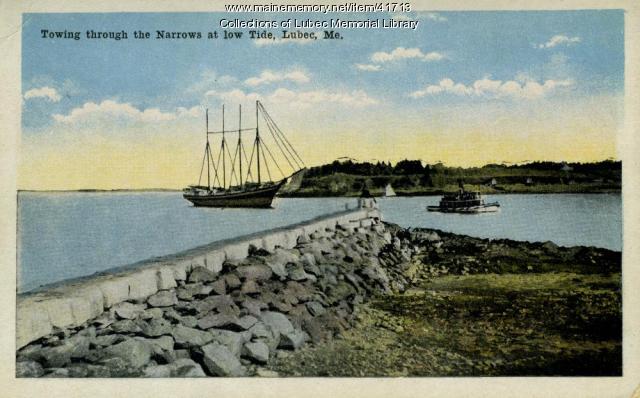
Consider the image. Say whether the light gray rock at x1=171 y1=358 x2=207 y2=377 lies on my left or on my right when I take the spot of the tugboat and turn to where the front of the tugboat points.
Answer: on my right

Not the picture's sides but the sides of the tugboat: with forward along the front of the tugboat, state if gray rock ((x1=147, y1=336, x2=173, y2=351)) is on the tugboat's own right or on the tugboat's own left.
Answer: on the tugboat's own right

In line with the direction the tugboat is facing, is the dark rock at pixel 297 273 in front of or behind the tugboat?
behind

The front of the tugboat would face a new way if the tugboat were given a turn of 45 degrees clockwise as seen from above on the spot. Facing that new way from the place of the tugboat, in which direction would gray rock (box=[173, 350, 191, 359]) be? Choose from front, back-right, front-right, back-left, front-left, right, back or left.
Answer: right

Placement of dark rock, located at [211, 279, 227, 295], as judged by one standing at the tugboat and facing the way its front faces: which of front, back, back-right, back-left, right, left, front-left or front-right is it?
back-right

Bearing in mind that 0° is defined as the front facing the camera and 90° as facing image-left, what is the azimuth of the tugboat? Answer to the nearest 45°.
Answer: approximately 270°

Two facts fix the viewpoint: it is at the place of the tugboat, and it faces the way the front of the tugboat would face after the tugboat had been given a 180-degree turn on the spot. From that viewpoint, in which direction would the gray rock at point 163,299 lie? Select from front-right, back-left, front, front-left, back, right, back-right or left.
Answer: front-left

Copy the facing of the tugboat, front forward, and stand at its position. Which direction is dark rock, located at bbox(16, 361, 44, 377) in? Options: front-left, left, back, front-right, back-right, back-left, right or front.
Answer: back-right

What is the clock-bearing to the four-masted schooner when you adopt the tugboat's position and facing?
The four-masted schooner is roughly at 5 o'clock from the tugboat.

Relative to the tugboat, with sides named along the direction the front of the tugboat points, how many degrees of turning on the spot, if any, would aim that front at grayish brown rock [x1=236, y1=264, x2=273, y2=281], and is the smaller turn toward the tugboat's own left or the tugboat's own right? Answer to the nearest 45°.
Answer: approximately 135° to the tugboat's own right

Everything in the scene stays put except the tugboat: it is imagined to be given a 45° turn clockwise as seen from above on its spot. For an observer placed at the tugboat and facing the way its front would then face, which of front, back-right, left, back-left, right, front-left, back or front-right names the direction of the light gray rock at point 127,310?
right

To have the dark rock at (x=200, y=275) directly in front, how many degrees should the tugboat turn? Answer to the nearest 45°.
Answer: approximately 135° to its right

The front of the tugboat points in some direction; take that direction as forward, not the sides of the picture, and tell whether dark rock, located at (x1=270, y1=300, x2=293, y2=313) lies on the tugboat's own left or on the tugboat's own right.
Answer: on the tugboat's own right
